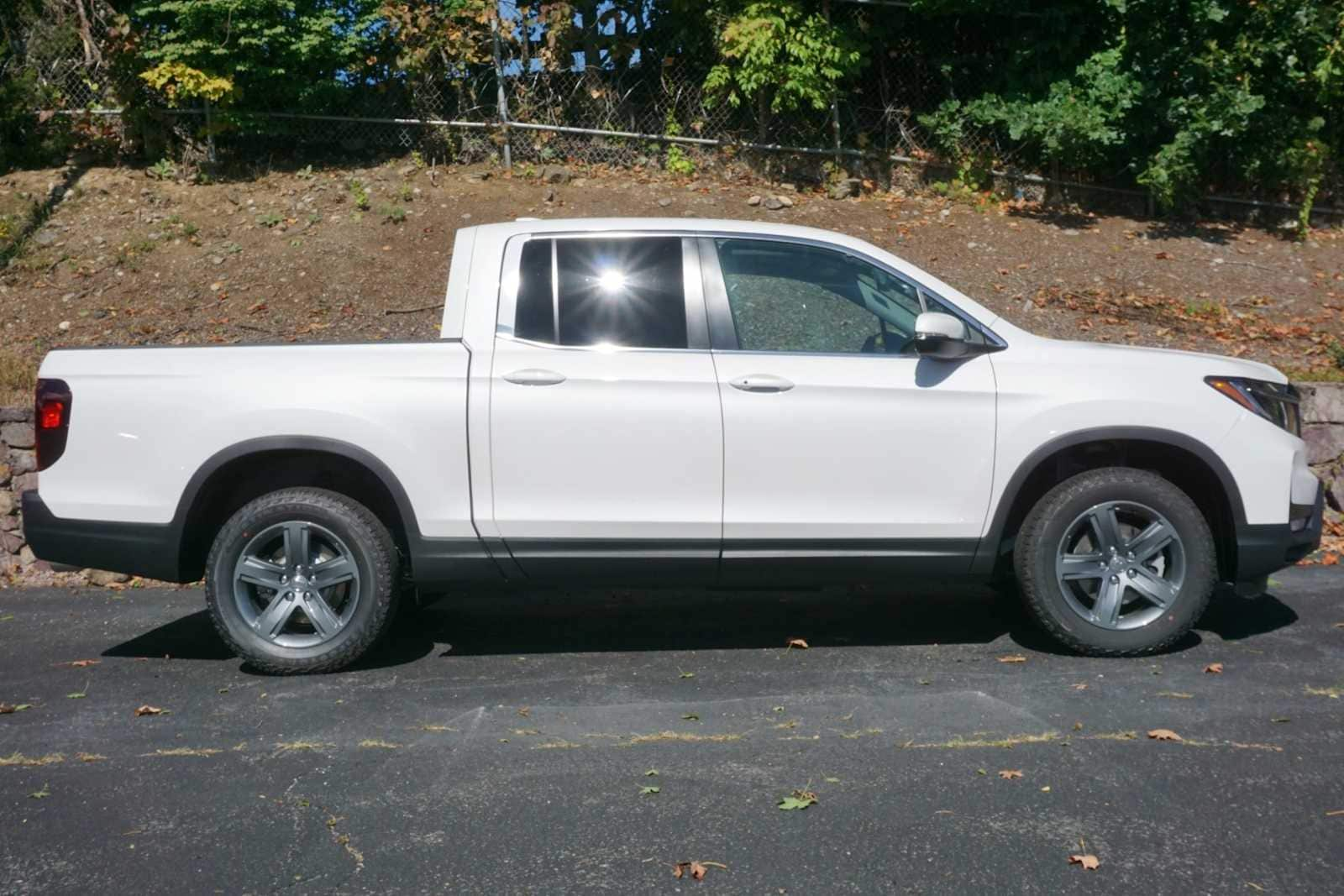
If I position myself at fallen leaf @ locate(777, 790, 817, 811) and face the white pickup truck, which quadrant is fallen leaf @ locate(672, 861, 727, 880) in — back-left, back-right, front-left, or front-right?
back-left

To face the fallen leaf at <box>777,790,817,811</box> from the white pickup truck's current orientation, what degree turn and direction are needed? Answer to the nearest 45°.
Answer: approximately 90° to its right

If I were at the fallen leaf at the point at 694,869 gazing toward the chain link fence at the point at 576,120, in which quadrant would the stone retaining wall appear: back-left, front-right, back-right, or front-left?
front-left

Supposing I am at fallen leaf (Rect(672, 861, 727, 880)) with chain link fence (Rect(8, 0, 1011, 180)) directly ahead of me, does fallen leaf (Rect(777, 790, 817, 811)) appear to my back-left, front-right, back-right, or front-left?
front-right

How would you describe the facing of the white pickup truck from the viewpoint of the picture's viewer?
facing to the right of the viewer

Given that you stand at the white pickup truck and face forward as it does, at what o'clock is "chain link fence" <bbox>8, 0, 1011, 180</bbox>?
The chain link fence is roughly at 9 o'clock from the white pickup truck.

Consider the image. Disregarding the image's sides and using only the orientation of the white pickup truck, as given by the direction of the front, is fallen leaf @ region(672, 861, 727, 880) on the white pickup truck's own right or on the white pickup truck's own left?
on the white pickup truck's own right
